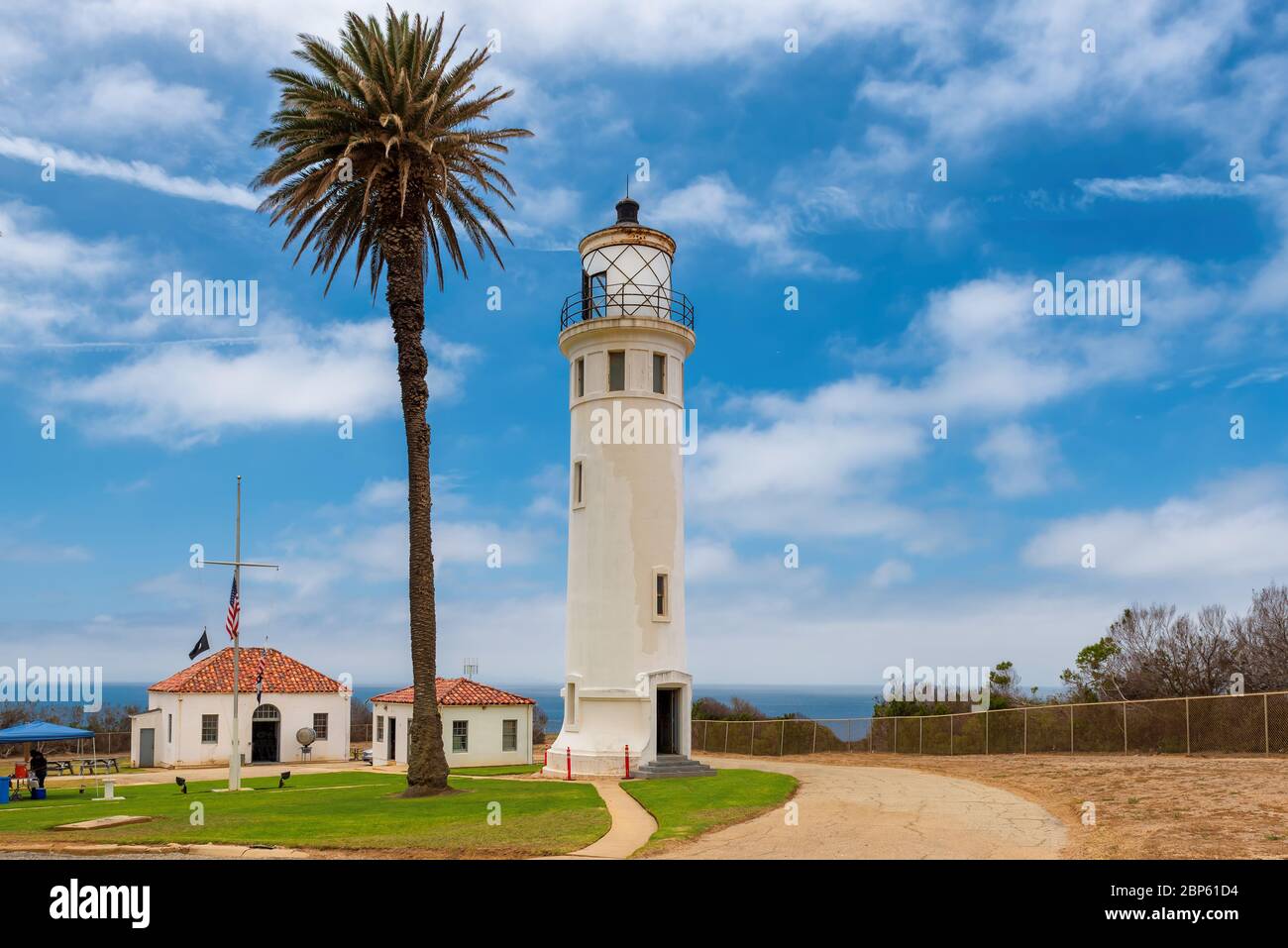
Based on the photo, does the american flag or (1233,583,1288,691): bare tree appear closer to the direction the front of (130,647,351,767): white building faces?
the american flag

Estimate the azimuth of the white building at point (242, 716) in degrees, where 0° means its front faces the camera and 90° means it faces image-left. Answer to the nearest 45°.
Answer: approximately 0°

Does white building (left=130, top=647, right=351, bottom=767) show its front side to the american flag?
yes

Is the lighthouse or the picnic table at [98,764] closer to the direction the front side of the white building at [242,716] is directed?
the lighthouse

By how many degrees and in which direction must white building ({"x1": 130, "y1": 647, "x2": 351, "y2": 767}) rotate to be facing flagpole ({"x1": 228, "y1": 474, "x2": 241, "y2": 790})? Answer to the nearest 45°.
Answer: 0° — it already faces it
